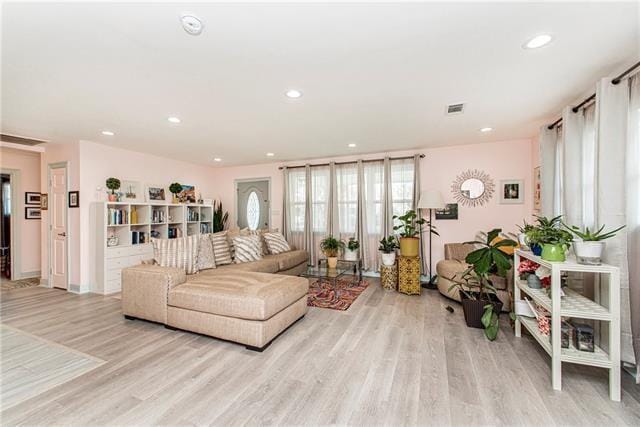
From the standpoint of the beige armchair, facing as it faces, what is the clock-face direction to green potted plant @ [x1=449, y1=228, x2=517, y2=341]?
The green potted plant is roughly at 10 o'clock from the beige armchair.

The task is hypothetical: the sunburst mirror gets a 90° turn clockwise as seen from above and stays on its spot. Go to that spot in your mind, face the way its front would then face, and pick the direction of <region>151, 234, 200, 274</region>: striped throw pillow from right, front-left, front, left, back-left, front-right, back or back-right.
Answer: front-left

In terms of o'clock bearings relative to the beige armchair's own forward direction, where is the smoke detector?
The smoke detector is roughly at 11 o'clock from the beige armchair.

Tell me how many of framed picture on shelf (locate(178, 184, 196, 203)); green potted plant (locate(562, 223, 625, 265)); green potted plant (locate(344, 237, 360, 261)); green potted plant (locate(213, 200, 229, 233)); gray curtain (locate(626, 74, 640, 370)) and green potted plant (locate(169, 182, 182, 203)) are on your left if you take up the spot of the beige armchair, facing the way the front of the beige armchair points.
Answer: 2

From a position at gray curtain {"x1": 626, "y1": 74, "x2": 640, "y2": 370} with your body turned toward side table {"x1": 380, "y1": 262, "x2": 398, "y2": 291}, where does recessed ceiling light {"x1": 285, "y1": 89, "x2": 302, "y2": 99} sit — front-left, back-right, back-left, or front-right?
front-left

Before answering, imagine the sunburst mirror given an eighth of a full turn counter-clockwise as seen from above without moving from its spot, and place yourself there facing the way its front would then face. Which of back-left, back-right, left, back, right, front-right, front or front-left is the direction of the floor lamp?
right

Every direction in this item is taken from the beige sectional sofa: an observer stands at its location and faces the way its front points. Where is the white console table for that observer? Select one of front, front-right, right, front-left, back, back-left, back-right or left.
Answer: front

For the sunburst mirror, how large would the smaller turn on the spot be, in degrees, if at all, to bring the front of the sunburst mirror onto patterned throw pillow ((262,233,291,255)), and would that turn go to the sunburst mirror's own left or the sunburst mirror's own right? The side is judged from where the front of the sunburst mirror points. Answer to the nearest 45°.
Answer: approximately 90° to the sunburst mirror's own right

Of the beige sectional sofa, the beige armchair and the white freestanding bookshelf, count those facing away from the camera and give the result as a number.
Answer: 0

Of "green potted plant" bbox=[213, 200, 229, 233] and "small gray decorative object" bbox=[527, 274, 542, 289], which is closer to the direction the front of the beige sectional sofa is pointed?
the small gray decorative object

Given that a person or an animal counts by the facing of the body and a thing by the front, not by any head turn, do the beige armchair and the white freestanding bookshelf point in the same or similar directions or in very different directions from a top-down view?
very different directions

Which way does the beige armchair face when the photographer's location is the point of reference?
facing the viewer and to the left of the viewer

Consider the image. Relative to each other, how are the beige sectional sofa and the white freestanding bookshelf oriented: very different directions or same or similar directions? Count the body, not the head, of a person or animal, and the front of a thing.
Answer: same or similar directions

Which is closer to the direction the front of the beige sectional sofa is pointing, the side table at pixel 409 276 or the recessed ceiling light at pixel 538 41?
the recessed ceiling light

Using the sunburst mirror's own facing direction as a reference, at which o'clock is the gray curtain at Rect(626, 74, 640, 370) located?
The gray curtain is roughly at 11 o'clock from the sunburst mirror.

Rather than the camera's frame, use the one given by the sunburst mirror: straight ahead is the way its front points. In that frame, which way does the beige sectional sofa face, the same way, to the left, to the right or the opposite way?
to the left

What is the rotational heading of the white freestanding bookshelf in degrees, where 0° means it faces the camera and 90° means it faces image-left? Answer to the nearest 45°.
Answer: approximately 315°

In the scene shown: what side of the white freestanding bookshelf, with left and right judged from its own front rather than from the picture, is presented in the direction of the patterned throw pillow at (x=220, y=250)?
front

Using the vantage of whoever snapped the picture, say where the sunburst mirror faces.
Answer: facing the viewer

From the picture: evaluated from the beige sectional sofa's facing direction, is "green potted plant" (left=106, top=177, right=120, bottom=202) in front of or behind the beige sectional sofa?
behind

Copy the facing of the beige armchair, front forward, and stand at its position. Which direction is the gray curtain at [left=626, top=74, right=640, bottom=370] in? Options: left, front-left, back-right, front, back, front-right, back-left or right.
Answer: left
